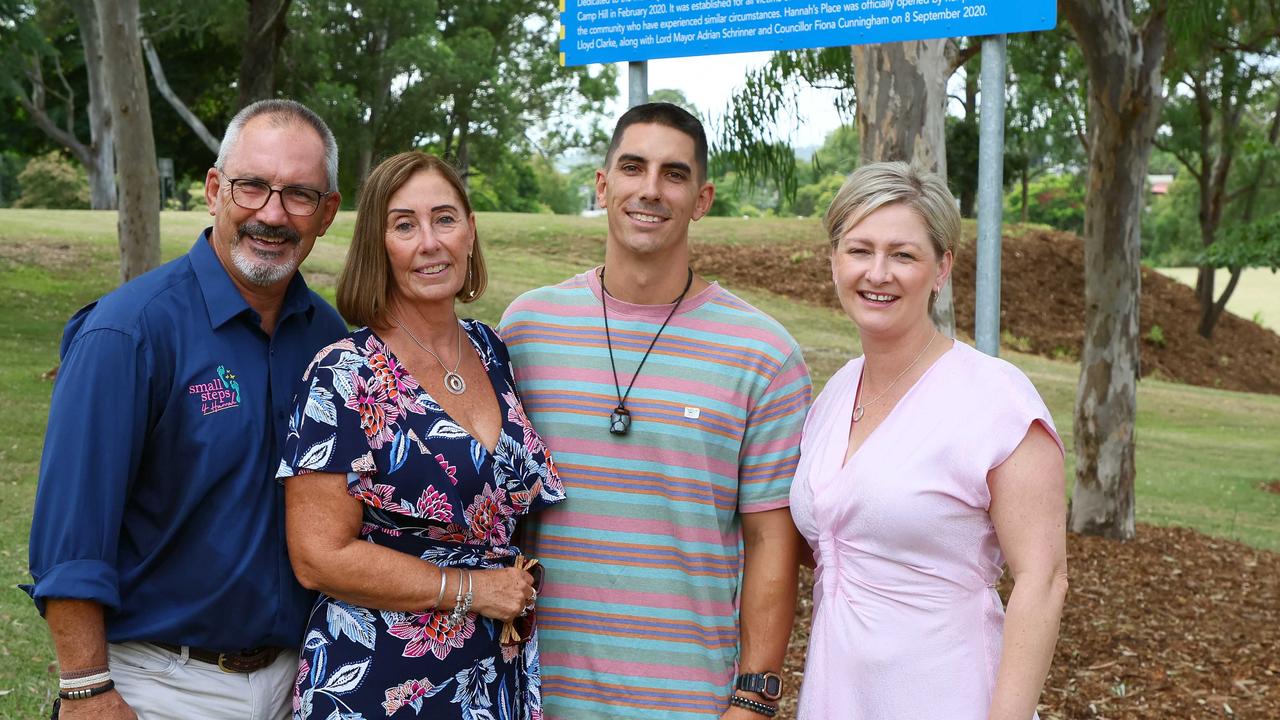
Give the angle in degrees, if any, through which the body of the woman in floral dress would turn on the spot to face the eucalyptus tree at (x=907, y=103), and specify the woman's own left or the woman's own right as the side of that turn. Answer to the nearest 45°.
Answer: approximately 90° to the woman's own left

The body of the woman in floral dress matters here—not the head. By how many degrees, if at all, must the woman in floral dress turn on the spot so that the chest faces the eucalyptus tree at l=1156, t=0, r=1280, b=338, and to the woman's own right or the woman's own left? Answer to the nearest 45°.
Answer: approximately 90° to the woman's own left

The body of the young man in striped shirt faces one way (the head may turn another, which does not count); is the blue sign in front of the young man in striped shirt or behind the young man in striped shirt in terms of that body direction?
behind

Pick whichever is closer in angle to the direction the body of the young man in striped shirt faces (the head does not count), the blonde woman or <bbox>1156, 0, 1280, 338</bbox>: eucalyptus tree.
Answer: the blonde woman

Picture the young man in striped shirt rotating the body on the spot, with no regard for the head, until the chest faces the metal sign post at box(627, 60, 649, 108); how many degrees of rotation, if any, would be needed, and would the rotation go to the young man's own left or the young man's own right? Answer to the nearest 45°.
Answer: approximately 180°

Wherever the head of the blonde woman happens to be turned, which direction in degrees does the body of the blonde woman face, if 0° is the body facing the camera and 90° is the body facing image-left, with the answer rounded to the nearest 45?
approximately 45°

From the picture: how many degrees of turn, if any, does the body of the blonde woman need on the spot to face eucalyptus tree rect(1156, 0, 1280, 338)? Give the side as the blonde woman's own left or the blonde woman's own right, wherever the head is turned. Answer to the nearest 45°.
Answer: approximately 135° to the blonde woman's own right

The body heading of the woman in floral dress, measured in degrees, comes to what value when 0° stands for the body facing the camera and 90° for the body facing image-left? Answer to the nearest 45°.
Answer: approximately 315°

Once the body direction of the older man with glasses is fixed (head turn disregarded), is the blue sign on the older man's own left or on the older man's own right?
on the older man's own left

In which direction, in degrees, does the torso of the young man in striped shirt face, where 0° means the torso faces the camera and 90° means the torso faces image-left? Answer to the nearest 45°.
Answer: approximately 0°
